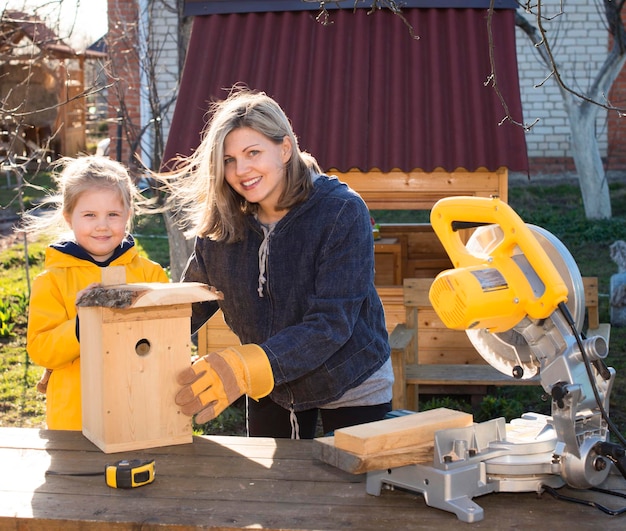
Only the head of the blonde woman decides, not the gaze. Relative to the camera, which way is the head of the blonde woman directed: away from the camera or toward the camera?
toward the camera

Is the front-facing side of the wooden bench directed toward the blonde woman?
yes

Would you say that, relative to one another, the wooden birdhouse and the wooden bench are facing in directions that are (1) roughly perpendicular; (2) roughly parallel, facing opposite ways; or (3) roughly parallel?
roughly parallel

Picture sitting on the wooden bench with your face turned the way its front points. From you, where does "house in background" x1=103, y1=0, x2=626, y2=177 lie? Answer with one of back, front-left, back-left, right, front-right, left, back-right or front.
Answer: back

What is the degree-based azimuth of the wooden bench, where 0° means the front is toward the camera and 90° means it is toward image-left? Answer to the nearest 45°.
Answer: approximately 0°

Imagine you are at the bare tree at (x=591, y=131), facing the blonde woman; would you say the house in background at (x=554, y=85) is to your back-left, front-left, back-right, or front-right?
back-right

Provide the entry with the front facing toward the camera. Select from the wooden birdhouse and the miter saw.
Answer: the wooden birdhouse

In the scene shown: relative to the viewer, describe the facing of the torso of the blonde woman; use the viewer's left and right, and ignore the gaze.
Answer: facing the viewer and to the left of the viewer

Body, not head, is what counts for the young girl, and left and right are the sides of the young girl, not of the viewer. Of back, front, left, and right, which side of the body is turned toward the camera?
front

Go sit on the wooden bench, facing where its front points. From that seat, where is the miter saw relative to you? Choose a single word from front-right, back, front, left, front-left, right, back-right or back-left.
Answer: front

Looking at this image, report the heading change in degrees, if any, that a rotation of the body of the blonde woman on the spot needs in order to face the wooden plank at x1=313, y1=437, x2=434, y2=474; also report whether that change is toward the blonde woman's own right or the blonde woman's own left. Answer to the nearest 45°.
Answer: approximately 45° to the blonde woman's own left

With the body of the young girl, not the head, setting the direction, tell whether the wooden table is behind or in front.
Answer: in front

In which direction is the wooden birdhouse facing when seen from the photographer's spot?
facing the viewer

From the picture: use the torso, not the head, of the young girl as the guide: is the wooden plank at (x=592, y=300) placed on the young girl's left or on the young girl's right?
on the young girl's left
